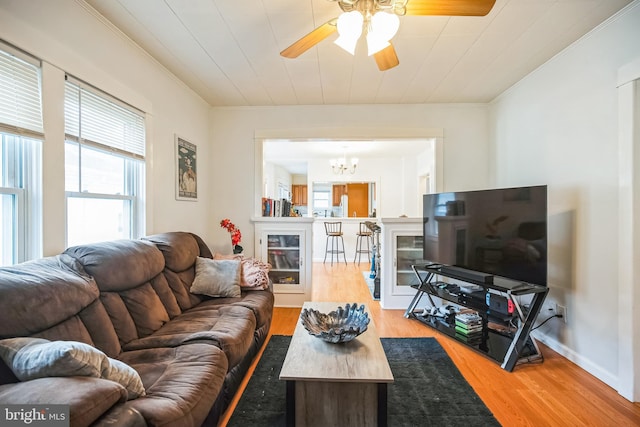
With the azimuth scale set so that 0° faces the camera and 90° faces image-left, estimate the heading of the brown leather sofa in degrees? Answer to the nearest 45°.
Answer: approximately 315°

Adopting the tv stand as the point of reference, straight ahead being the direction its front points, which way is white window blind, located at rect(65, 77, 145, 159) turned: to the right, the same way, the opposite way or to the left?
the opposite way

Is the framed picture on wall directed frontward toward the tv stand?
yes

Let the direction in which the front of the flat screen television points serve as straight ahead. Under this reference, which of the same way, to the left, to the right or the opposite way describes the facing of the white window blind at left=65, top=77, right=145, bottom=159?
the opposite way

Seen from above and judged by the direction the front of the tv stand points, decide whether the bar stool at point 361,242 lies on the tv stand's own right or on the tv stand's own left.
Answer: on the tv stand's own right

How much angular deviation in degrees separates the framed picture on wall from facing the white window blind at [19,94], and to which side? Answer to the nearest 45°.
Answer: approximately 90° to its right

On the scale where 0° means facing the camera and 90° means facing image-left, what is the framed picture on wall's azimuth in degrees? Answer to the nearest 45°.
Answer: approximately 315°
